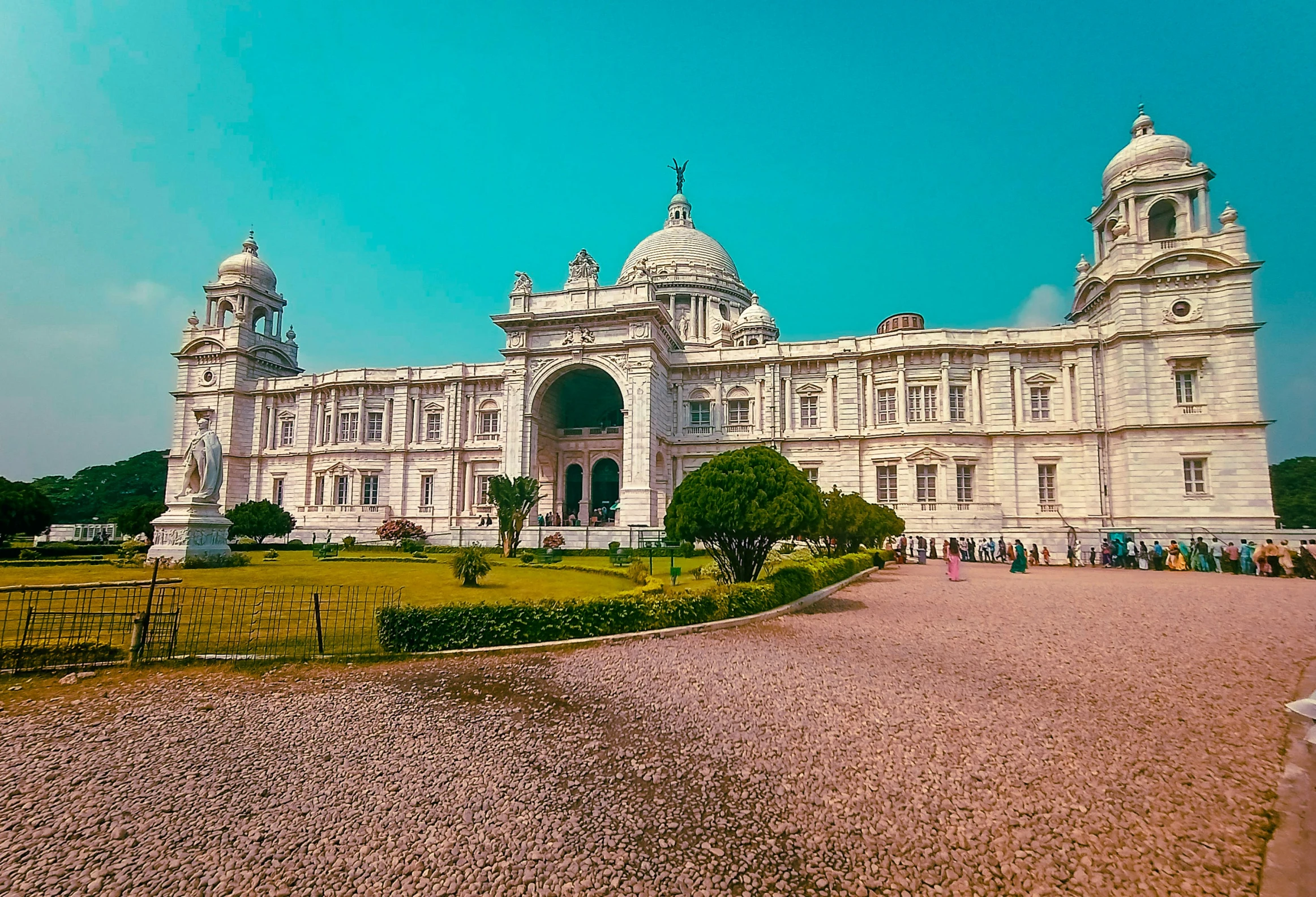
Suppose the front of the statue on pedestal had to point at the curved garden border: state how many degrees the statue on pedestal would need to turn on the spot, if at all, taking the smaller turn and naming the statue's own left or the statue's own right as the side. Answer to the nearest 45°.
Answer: approximately 45° to the statue's own left

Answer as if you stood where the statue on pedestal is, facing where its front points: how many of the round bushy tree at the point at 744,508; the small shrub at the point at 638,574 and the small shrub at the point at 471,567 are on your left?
3

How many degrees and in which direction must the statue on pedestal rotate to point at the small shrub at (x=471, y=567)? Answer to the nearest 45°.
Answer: approximately 90° to its left

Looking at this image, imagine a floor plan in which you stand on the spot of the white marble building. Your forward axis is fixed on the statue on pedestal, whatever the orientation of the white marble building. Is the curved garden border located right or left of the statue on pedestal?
left

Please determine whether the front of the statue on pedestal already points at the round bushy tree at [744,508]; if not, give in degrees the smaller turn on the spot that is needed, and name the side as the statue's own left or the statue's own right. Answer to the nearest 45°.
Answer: approximately 90° to the statue's own left

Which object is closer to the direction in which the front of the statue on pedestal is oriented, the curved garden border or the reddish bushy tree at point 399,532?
the curved garden border

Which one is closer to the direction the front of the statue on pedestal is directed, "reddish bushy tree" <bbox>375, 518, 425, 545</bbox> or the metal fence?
the metal fence

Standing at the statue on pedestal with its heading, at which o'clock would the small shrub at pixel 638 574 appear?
The small shrub is roughly at 9 o'clock from the statue on pedestal.

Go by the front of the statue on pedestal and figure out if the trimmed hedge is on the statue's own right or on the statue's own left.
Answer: on the statue's own left
